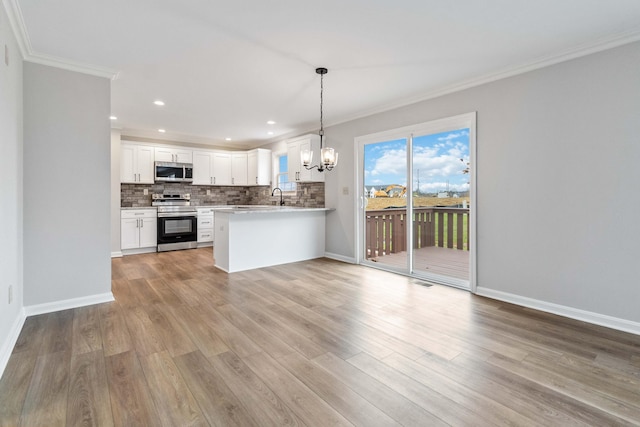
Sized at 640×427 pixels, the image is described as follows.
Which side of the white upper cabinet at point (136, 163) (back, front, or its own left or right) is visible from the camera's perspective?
front

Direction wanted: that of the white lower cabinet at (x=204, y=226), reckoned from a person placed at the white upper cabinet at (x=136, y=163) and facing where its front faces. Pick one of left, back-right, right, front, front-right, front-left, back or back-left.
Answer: left

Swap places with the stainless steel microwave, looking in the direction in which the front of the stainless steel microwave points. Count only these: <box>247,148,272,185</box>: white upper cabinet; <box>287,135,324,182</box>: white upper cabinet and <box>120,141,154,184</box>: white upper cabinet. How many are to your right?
1

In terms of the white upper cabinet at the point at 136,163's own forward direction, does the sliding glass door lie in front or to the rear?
in front

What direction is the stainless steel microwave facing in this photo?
toward the camera

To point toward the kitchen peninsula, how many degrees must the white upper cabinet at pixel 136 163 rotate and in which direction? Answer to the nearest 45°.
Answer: approximately 45° to its left

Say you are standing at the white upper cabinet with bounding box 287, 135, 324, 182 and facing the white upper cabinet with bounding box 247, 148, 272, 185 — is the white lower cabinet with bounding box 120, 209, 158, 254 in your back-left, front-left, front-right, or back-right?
front-left

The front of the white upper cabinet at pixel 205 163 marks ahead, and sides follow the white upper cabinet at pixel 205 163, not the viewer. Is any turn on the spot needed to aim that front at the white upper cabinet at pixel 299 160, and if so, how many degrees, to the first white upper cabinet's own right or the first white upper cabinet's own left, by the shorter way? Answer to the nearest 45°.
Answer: approximately 45° to the first white upper cabinet's own left

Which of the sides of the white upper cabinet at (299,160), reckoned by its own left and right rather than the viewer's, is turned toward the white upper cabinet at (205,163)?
right

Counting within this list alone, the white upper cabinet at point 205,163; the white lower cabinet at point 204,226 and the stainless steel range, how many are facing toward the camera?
3

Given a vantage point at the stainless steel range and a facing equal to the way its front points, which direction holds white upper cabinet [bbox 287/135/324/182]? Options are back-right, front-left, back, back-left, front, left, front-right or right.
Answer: front-left

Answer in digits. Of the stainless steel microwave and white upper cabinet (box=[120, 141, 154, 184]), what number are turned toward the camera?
2

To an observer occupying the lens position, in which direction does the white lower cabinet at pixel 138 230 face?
facing the viewer

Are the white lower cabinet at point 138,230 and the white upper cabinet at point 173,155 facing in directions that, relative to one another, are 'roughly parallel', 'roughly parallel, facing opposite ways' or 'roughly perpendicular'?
roughly parallel

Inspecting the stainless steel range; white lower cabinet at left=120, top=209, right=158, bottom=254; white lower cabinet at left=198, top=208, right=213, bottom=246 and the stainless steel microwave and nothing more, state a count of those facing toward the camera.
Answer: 4
